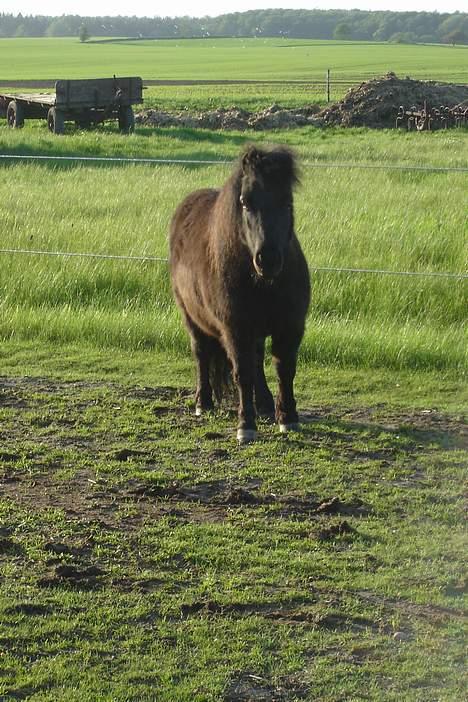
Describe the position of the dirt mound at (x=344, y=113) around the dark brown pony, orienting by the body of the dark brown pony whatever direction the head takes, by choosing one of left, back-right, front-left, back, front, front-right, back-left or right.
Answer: back-left

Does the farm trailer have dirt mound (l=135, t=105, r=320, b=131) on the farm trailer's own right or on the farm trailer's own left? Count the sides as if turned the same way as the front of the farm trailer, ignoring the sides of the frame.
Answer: on the farm trailer's own left

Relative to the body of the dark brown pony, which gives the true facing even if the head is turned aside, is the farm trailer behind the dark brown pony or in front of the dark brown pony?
behind

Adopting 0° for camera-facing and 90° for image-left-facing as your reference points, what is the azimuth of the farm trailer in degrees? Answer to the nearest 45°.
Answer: approximately 315°

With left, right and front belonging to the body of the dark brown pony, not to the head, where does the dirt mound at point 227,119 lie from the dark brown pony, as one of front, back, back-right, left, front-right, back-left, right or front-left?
back-left

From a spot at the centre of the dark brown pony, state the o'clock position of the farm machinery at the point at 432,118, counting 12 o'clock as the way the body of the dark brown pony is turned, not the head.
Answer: The farm machinery is roughly at 8 o'clock from the dark brown pony.

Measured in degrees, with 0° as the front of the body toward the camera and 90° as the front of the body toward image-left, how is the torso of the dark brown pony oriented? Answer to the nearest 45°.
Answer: approximately 315°

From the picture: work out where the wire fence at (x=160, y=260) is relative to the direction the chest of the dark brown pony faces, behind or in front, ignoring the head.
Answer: behind
